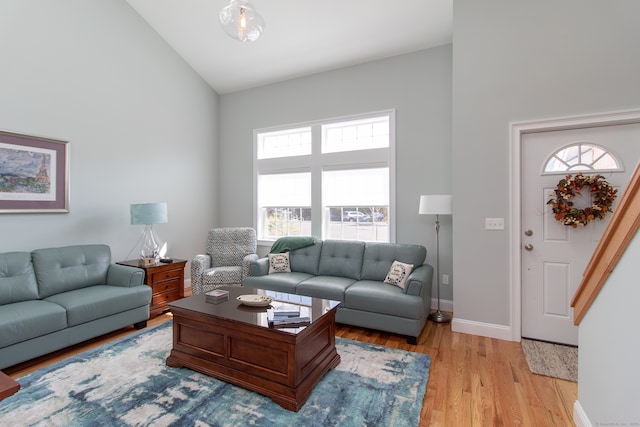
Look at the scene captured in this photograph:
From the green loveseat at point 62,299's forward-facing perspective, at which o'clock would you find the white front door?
The white front door is roughly at 12 o'clock from the green loveseat.

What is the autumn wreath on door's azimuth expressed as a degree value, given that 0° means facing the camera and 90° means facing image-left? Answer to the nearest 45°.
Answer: approximately 0°

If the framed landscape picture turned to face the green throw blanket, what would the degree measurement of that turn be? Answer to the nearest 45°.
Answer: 0° — it already faces it

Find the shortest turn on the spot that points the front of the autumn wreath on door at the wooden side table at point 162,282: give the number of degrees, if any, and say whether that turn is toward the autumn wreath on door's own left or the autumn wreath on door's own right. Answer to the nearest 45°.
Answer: approximately 45° to the autumn wreath on door's own right

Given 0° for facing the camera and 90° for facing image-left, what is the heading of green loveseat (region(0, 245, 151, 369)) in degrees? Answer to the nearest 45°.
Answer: approximately 315°

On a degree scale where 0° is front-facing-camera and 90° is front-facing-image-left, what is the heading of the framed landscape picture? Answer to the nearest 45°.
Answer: approximately 315°

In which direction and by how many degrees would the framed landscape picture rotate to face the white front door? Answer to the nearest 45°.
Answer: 0° — it already faces it

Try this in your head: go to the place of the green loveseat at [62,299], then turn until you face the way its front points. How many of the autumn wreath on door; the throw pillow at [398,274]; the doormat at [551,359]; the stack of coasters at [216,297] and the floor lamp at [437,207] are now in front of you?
5

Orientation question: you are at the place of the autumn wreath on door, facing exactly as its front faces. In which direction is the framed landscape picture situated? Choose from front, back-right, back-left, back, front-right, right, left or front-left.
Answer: front-right
